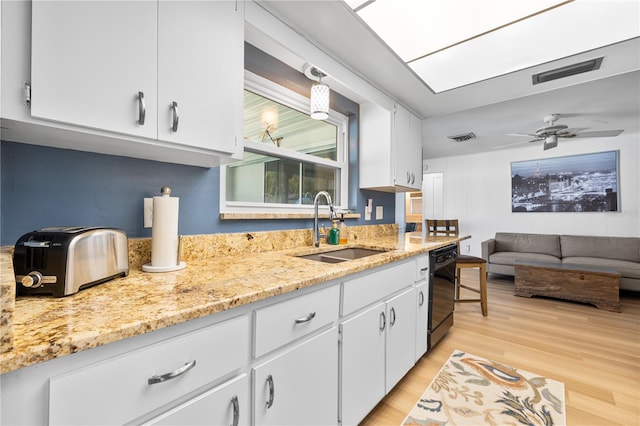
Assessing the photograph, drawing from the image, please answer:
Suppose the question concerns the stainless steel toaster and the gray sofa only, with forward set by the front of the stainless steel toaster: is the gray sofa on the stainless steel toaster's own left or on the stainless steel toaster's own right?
on the stainless steel toaster's own left

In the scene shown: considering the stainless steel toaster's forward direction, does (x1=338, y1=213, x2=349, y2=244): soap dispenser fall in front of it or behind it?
behind

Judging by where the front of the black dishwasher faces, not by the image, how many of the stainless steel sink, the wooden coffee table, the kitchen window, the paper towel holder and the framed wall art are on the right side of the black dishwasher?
3

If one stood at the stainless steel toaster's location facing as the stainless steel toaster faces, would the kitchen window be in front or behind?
behind

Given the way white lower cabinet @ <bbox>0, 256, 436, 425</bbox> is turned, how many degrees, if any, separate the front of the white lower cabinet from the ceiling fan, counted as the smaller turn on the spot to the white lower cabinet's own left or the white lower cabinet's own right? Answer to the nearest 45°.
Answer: approximately 45° to the white lower cabinet's own left

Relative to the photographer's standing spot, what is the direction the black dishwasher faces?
facing the viewer and to the right of the viewer

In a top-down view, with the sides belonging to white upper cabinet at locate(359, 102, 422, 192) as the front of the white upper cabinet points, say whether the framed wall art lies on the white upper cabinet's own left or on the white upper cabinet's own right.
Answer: on the white upper cabinet's own left

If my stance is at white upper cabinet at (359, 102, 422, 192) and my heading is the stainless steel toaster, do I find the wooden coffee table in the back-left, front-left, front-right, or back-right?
back-left

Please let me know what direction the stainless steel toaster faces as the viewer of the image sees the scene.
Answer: facing the viewer and to the left of the viewer

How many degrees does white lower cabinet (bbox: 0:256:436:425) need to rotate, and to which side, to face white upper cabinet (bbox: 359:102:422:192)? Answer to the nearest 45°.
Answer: approximately 90° to its left

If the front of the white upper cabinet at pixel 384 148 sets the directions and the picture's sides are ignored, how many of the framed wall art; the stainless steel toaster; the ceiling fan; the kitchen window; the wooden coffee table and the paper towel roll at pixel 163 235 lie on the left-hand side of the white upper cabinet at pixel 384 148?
3

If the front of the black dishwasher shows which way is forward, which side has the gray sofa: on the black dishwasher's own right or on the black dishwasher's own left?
on the black dishwasher's own left
